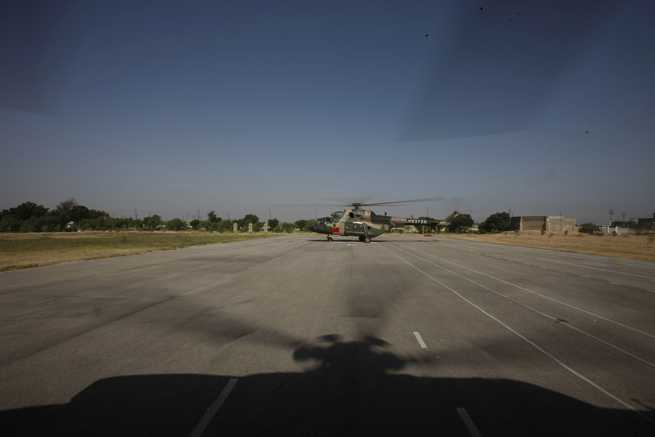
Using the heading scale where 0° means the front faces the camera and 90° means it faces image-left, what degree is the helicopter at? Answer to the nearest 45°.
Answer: approximately 90°
